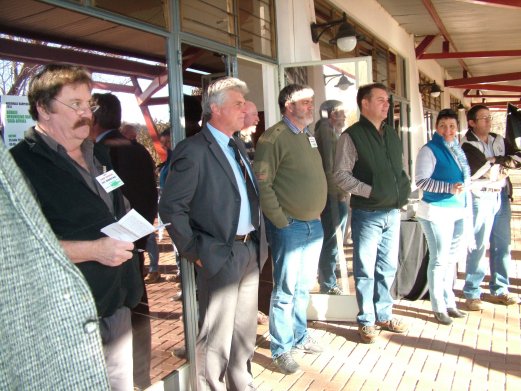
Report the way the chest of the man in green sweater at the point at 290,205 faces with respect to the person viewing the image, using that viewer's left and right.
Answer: facing the viewer and to the right of the viewer

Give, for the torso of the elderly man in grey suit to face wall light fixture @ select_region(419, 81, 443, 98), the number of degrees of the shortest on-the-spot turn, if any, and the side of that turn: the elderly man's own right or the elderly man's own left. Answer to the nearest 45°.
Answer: approximately 90° to the elderly man's own left

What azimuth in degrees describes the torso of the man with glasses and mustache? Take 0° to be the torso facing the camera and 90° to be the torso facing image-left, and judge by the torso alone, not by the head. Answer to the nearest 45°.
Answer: approximately 315°

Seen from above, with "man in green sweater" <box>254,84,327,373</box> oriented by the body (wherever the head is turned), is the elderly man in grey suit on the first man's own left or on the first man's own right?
on the first man's own right

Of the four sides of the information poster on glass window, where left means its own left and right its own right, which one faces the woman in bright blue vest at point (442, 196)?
left

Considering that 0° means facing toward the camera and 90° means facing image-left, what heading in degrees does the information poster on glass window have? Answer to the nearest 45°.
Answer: approximately 0°

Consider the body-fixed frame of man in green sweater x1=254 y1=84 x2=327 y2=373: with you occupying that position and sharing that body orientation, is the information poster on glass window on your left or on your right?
on your right

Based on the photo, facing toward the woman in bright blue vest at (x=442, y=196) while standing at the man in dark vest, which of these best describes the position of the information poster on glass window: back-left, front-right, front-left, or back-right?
back-right

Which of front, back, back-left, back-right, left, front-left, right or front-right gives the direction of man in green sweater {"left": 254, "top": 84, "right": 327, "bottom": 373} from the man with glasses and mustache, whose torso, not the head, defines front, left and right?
left

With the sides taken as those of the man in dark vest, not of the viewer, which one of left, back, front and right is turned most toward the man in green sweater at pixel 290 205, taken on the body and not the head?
right

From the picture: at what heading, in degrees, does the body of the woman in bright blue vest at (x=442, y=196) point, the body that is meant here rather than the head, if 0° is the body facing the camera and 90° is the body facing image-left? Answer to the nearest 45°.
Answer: approximately 315°
